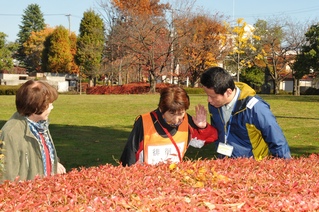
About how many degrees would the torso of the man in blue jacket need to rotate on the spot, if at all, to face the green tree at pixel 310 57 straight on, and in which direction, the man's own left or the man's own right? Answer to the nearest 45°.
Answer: approximately 135° to the man's own right

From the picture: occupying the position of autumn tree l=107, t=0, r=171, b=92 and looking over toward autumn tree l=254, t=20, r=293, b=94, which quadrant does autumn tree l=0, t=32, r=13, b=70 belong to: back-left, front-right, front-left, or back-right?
back-left

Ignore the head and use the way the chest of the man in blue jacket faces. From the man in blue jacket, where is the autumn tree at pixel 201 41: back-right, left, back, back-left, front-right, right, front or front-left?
back-right

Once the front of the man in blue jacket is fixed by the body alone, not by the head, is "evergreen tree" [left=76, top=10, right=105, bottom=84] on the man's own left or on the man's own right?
on the man's own right

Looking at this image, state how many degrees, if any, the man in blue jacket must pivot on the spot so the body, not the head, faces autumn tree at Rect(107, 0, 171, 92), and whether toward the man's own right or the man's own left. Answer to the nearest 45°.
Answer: approximately 135° to the man's own right

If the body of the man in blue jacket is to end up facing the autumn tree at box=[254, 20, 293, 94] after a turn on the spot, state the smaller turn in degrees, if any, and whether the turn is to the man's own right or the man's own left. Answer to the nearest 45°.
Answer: approximately 135° to the man's own right

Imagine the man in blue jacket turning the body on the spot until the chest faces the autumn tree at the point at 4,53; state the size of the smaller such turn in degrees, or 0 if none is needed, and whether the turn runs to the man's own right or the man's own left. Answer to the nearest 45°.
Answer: approximately 90° to the man's own right

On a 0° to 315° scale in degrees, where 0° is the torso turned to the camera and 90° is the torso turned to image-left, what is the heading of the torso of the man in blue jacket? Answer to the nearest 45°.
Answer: approximately 45°

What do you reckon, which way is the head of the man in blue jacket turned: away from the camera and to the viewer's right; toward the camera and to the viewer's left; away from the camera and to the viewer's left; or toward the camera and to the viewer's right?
toward the camera and to the viewer's left
